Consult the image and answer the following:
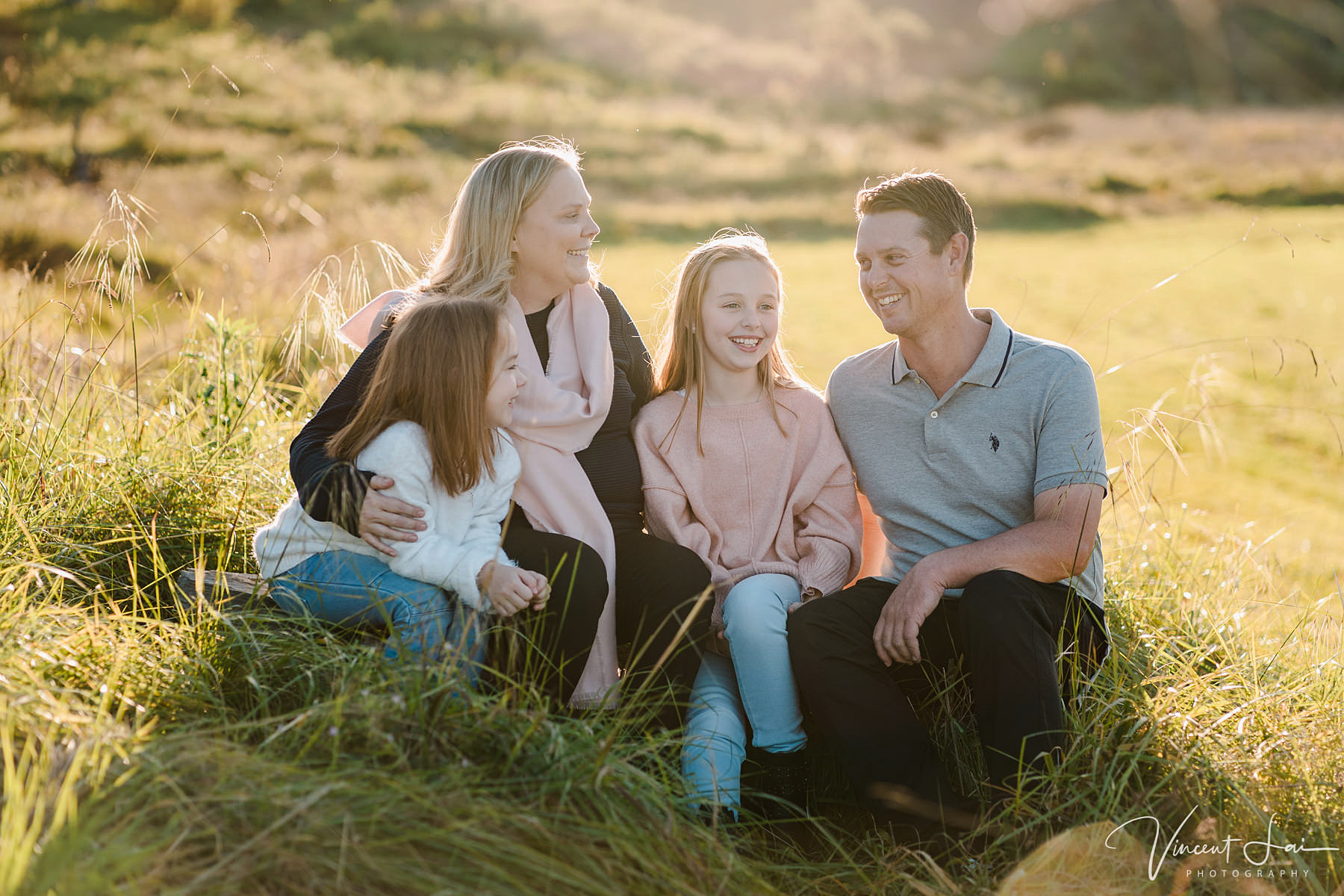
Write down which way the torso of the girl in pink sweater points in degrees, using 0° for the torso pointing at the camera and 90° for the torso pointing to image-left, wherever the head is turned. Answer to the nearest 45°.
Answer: approximately 0°

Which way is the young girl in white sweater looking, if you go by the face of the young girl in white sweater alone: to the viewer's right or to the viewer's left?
to the viewer's right

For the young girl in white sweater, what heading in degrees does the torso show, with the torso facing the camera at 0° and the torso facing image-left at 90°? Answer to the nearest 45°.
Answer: approximately 270°

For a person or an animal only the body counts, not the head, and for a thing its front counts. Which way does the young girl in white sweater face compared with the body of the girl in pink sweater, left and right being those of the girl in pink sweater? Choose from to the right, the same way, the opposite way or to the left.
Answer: to the left

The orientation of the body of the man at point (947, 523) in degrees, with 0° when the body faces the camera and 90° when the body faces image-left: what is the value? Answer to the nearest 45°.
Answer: approximately 45°

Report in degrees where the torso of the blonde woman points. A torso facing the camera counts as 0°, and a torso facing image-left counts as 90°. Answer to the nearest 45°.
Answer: approximately 315°

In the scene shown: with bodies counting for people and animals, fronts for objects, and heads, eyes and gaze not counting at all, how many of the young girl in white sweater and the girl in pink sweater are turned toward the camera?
1

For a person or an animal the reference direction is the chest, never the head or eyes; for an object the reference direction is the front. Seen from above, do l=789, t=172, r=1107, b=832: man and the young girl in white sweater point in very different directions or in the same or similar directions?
very different directions
